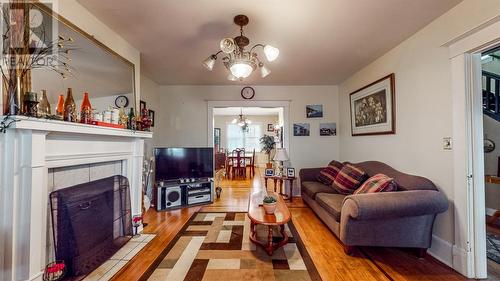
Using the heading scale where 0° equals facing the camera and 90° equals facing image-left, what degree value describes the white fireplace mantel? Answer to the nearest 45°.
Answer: approximately 315°

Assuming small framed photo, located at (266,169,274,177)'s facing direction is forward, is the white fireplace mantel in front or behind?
in front

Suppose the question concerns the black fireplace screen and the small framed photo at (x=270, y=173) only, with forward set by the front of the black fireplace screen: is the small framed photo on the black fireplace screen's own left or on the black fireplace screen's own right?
on the black fireplace screen's own left

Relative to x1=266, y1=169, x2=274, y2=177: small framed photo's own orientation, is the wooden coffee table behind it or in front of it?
in front

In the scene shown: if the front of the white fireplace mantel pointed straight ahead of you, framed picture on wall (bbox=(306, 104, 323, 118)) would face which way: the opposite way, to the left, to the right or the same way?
to the right

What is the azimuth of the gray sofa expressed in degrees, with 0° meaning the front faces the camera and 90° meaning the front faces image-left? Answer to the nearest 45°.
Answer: approximately 45°

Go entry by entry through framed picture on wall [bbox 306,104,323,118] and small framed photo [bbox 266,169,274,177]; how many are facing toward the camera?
2

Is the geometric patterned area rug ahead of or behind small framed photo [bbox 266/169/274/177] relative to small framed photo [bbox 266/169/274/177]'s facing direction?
ahead

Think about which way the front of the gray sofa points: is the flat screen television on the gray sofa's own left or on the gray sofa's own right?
on the gray sofa's own right

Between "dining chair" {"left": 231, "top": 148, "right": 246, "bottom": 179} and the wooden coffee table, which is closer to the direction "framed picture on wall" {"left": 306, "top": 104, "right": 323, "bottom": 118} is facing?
the wooden coffee table

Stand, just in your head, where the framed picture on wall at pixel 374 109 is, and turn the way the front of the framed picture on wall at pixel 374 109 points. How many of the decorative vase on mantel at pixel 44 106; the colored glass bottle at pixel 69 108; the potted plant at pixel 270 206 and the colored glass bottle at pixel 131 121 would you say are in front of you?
4

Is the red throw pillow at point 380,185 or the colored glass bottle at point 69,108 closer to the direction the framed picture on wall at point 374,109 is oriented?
the colored glass bottle
